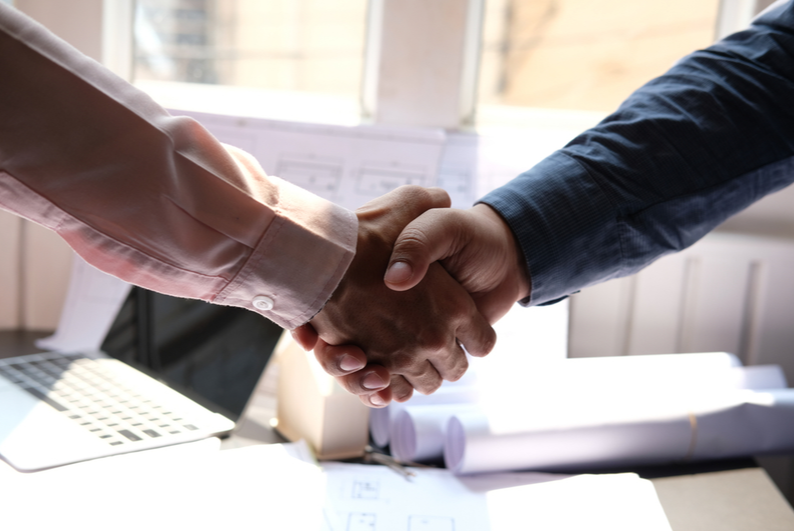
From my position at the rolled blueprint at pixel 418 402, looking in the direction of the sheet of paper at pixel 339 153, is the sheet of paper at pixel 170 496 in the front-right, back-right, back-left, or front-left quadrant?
back-left

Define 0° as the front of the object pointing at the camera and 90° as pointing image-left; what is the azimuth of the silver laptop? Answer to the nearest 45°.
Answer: approximately 45°
